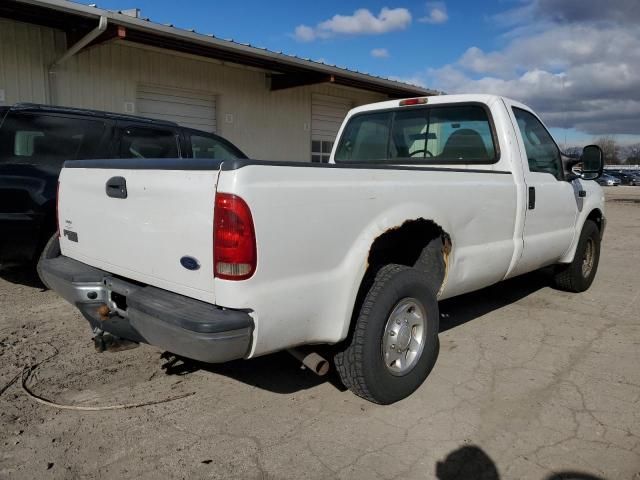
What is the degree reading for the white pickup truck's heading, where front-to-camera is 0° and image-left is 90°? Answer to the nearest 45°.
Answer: approximately 225°

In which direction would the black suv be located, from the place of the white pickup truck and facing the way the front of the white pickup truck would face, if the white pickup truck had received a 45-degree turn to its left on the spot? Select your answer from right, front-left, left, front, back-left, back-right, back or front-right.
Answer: front-left
